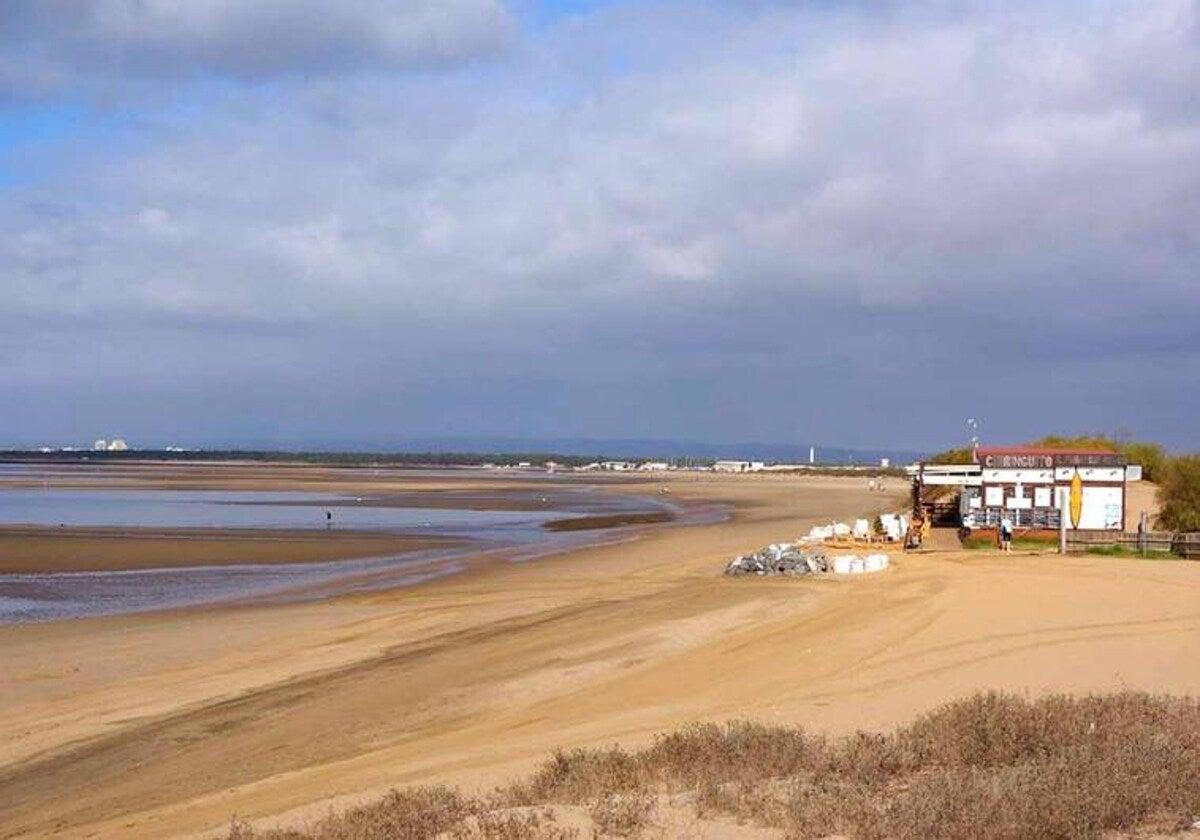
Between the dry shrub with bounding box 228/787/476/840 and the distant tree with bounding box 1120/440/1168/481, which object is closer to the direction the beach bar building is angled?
the dry shrub

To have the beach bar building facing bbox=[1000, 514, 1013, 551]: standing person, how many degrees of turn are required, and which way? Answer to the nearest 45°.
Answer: approximately 45° to its right

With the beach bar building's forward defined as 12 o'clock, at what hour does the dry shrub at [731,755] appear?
The dry shrub is roughly at 12 o'clock from the beach bar building.

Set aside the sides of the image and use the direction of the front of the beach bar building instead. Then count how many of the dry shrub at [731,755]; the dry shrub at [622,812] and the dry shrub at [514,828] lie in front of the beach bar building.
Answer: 3

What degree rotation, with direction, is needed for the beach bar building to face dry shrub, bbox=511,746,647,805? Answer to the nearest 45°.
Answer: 0° — it already faces it

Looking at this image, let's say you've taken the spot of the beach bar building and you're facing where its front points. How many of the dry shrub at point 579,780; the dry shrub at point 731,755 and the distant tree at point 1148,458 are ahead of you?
2

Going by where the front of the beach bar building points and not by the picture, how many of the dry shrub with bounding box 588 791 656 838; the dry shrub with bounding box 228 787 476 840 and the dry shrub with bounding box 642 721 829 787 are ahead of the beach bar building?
3

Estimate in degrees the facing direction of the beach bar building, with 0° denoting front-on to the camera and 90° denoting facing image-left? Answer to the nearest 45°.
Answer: approximately 0°

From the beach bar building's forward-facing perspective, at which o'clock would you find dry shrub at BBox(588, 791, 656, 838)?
The dry shrub is roughly at 12 o'clock from the beach bar building.

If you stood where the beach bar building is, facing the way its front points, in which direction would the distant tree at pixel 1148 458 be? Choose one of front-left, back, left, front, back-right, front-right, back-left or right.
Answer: back

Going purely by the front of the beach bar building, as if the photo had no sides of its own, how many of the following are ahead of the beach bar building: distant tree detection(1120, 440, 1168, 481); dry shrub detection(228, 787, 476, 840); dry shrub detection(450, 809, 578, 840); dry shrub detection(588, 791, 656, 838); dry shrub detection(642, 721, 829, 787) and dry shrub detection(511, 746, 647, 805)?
5
